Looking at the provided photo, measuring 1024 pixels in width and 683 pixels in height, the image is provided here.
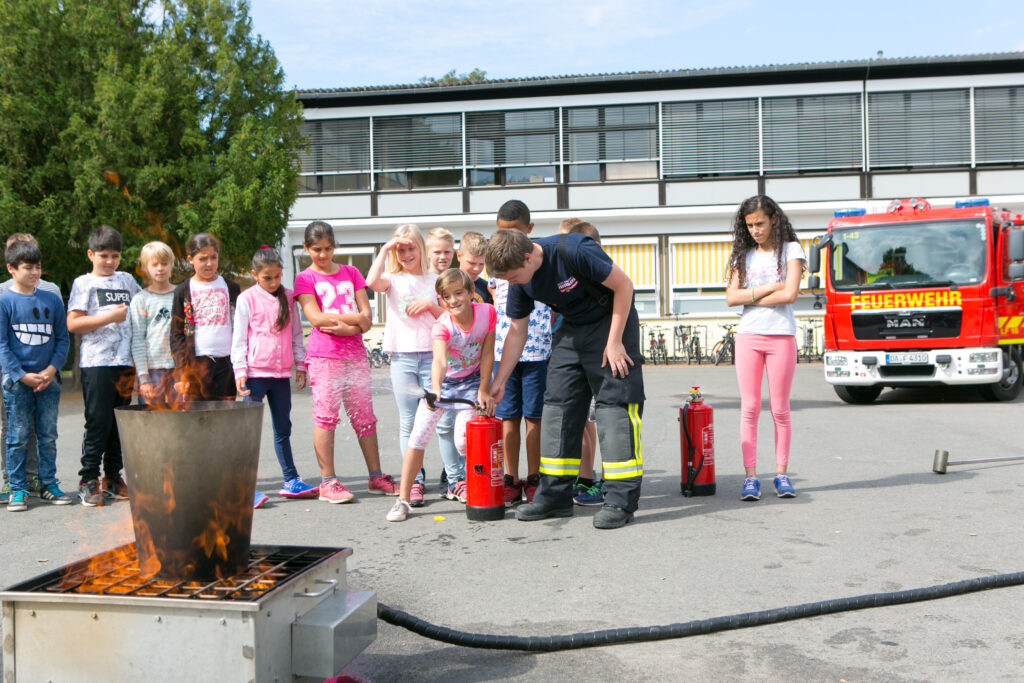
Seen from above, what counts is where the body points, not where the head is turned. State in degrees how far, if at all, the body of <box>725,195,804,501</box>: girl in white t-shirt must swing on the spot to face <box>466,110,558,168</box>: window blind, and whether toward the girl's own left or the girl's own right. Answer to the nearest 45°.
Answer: approximately 180°

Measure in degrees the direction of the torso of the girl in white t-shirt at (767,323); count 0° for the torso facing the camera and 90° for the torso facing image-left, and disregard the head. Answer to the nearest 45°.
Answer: approximately 0°

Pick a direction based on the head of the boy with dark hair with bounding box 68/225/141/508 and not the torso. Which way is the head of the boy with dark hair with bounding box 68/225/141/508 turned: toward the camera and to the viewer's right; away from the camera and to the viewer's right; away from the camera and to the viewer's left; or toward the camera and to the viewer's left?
toward the camera and to the viewer's right

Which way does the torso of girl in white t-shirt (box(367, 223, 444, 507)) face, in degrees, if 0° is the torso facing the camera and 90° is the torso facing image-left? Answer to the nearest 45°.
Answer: approximately 0°

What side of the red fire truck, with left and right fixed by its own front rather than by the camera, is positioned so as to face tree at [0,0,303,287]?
right

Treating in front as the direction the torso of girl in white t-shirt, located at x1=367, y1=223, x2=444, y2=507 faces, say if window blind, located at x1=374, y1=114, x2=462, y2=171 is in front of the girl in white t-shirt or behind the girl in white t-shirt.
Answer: behind
